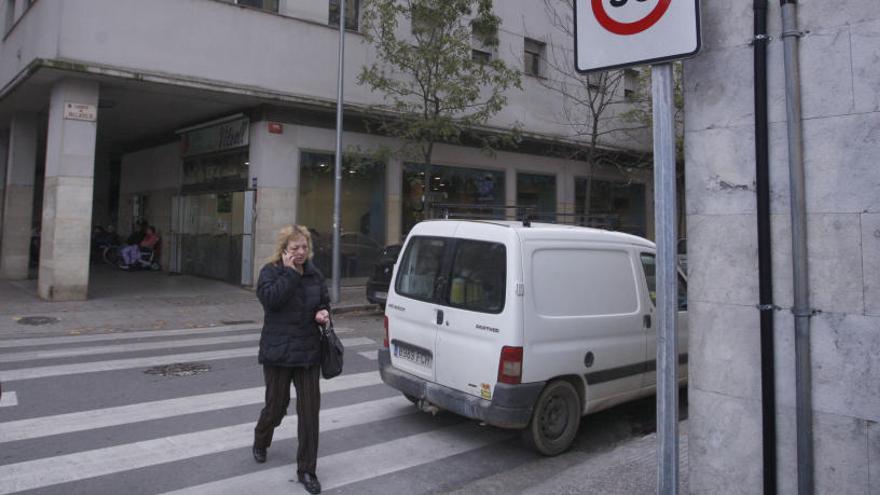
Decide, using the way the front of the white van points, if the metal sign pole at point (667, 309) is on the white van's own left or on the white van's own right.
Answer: on the white van's own right

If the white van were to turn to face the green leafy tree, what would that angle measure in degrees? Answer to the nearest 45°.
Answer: approximately 45° to its left

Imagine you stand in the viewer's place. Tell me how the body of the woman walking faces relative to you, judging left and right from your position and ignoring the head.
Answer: facing the viewer and to the right of the viewer

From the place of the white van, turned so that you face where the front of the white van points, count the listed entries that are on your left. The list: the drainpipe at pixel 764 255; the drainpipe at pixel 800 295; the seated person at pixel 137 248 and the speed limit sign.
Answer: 1

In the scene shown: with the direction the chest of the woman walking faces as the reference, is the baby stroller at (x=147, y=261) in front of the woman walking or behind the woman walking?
behind

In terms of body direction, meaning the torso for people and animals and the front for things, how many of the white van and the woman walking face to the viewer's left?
0

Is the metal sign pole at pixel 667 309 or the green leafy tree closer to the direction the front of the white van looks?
the green leafy tree

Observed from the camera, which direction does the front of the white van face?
facing away from the viewer and to the right of the viewer
